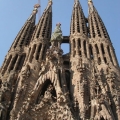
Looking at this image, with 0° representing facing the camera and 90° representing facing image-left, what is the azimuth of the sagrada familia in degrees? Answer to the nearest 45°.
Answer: approximately 0°
